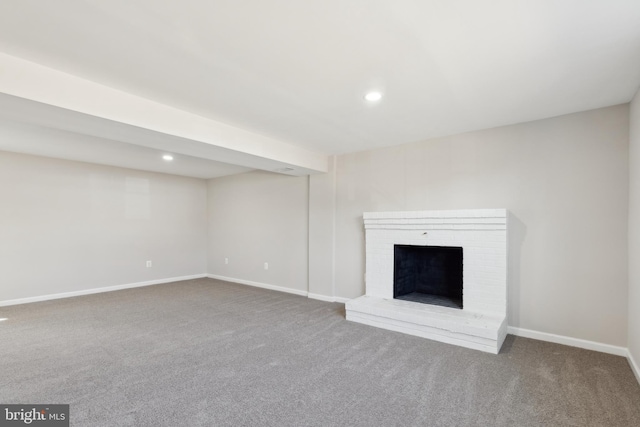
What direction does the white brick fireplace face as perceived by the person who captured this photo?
facing the viewer and to the left of the viewer
